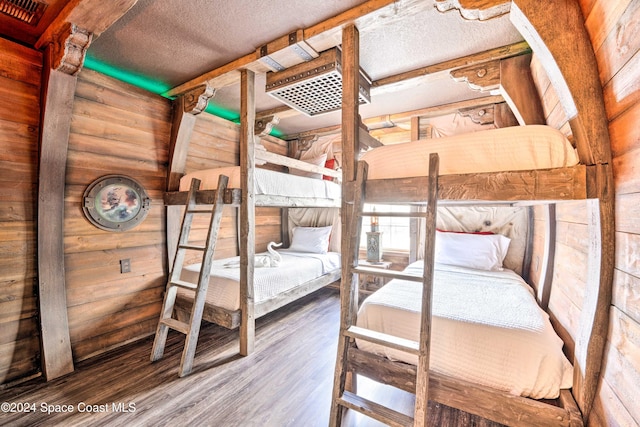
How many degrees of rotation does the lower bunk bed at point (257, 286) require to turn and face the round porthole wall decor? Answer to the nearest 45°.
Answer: approximately 45° to its right

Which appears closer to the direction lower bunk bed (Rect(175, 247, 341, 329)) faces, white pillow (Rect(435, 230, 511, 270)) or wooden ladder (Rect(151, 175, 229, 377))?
the wooden ladder

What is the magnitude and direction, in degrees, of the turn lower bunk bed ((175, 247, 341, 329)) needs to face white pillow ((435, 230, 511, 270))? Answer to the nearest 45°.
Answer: approximately 135° to its left

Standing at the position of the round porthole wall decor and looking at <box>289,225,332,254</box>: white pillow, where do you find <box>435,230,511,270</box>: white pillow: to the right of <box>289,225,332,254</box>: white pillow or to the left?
right

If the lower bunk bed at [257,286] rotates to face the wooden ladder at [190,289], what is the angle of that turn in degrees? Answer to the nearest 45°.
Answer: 0° — it already faces it

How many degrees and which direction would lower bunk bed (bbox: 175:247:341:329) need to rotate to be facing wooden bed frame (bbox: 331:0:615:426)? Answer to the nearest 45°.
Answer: approximately 90° to its left

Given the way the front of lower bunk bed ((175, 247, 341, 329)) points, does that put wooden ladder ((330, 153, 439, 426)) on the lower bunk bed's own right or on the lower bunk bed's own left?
on the lower bunk bed's own left

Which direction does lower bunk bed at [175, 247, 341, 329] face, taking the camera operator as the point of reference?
facing the viewer and to the left of the viewer
